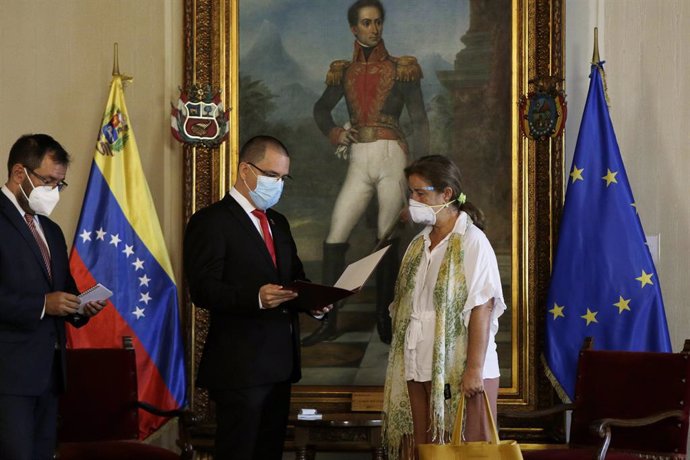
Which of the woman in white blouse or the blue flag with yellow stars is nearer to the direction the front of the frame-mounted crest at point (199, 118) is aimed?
the woman in white blouse

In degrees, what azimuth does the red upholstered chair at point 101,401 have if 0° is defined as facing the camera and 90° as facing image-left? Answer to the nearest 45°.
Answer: approximately 315°

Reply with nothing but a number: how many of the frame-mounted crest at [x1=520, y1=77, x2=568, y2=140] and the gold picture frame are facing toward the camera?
2

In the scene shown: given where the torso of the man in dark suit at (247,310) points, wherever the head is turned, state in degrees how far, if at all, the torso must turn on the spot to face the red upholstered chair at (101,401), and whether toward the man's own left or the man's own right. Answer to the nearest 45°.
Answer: approximately 180°

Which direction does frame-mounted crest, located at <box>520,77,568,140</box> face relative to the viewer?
toward the camera

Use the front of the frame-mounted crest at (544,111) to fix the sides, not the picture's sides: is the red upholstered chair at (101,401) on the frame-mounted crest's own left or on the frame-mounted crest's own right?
on the frame-mounted crest's own right

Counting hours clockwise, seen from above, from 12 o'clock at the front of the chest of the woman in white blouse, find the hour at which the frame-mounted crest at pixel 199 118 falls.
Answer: The frame-mounted crest is roughly at 3 o'clock from the woman in white blouse.

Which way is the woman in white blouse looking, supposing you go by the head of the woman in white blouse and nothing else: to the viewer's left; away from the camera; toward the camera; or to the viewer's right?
to the viewer's left

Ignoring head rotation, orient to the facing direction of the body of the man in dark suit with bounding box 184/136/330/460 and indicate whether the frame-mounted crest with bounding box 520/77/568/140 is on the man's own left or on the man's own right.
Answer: on the man's own left

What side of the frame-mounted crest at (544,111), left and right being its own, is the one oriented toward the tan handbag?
front

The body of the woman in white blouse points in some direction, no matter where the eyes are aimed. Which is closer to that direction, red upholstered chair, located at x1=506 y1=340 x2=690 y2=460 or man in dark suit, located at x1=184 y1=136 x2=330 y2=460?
the man in dark suit
